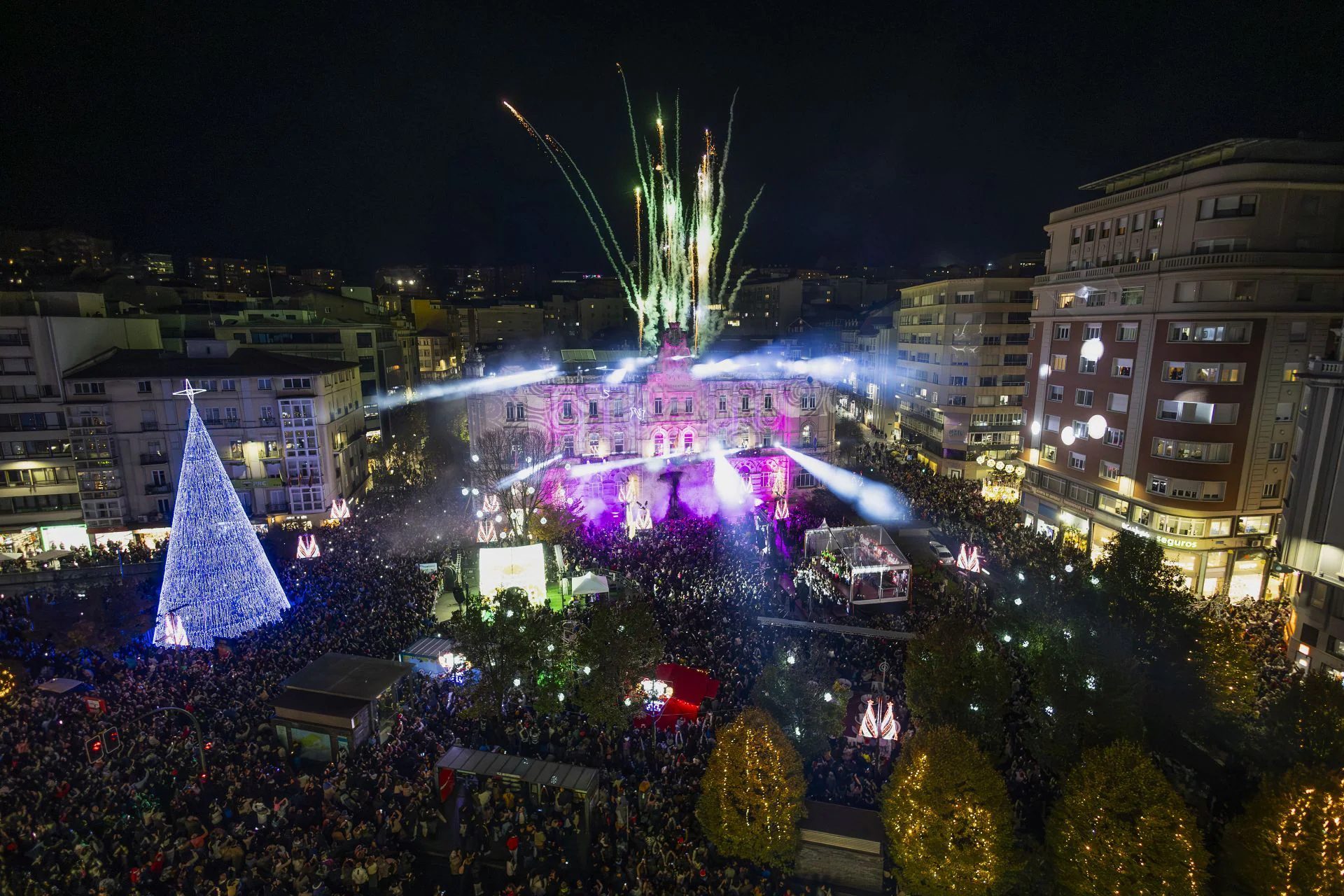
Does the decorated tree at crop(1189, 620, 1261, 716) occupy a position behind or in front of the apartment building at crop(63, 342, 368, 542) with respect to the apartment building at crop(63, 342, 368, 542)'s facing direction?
in front

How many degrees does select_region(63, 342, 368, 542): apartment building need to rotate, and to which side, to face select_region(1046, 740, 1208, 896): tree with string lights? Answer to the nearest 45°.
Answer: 0° — it already faces it

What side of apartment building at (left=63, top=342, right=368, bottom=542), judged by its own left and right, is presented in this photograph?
front

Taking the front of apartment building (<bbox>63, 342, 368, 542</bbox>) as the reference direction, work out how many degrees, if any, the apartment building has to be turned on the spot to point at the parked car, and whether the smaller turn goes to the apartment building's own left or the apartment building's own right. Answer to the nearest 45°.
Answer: approximately 45° to the apartment building's own left

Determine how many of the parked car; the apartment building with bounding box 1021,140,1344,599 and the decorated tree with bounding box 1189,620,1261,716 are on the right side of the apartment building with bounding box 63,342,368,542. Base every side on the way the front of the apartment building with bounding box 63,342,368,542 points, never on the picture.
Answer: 0

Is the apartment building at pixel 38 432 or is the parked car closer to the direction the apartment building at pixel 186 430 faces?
the parked car

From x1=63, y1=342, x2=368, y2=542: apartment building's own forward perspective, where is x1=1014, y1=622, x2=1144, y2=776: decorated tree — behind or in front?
in front

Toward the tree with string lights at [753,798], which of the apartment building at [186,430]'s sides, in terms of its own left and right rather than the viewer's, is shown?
front

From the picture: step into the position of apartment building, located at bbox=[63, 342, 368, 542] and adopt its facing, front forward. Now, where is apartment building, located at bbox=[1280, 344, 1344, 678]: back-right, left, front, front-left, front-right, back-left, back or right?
front-left

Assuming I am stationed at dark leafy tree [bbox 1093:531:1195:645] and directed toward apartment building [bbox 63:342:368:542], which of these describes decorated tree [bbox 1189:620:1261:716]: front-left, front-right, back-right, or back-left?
back-left

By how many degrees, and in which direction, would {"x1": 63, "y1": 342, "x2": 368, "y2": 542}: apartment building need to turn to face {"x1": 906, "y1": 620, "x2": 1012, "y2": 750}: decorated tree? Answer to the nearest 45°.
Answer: approximately 45° to its left
